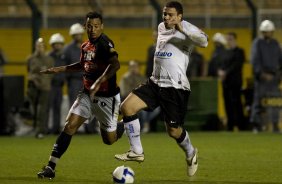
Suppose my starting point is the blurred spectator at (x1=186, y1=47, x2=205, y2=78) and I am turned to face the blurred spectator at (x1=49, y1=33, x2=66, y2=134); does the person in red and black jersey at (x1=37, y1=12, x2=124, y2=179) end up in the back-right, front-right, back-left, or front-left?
front-left

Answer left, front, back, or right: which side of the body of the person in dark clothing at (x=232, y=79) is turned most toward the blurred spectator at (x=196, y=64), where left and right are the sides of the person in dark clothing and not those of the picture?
right

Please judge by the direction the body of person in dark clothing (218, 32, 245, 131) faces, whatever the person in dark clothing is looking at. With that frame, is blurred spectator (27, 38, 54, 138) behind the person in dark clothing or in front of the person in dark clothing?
in front

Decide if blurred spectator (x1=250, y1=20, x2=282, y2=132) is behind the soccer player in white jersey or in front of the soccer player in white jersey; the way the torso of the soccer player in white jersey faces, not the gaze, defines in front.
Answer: behind

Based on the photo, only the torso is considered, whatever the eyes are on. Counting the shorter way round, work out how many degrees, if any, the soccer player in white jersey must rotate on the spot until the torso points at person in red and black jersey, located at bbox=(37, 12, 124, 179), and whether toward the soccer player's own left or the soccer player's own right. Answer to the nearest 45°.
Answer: approximately 45° to the soccer player's own right

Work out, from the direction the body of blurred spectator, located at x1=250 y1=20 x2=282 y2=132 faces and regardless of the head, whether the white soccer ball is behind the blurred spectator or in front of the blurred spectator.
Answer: in front

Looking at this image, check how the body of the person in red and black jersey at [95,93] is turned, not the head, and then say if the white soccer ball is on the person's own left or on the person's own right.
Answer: on the person's own left

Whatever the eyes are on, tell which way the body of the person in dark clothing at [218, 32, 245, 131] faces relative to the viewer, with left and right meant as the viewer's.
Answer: facing the viewer and to the left of the viewer

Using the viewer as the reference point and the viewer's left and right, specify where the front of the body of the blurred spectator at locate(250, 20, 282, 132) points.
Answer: facing the viewer
